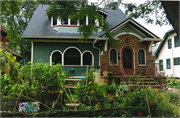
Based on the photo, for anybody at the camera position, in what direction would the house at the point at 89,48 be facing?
facing the viewer

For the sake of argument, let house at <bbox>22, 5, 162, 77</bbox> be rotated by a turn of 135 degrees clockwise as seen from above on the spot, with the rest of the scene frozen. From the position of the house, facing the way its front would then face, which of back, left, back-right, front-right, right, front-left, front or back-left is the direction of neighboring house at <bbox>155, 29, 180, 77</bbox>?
right
